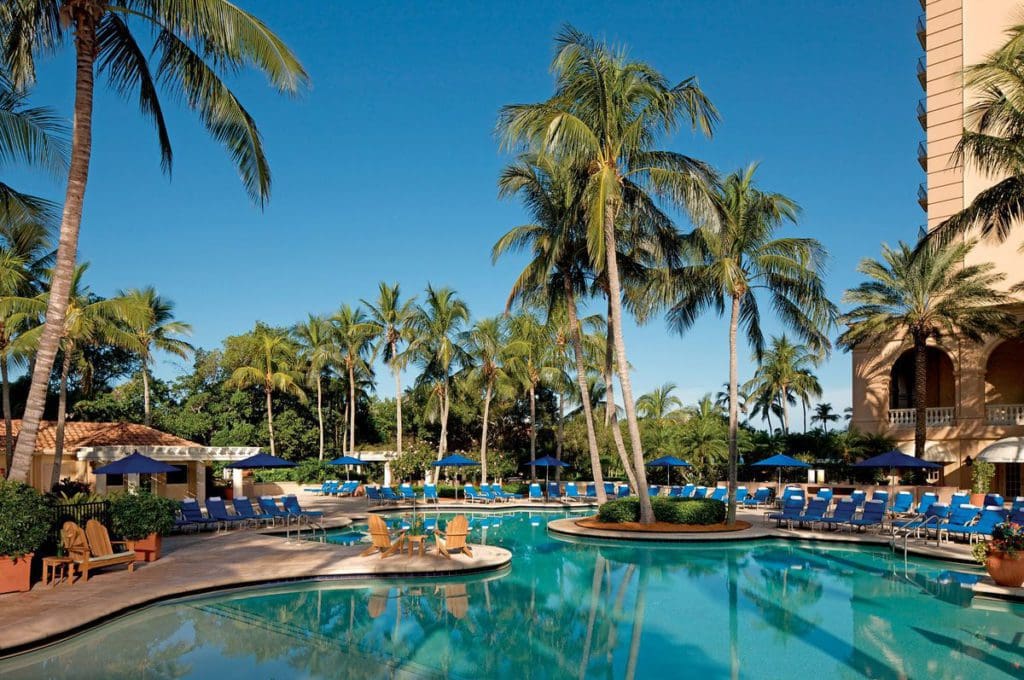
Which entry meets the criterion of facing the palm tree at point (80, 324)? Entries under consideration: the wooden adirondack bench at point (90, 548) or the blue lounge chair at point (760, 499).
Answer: the blue lounge chair

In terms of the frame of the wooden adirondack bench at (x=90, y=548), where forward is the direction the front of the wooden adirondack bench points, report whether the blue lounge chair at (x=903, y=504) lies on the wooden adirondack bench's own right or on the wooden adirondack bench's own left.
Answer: on the wooden adirondack bench's own left

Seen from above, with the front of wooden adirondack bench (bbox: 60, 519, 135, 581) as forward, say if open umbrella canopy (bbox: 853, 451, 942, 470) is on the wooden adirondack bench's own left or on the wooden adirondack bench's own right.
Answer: on the wooden adirondack bench's own left

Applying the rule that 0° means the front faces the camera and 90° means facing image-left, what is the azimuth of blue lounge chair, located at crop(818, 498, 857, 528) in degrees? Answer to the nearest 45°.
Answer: approximately 45°

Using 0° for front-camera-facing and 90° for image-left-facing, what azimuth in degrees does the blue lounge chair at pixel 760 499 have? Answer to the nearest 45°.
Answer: approximately 45°

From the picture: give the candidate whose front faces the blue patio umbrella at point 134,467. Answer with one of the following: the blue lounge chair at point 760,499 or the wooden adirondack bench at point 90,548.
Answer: the blue lounge chair

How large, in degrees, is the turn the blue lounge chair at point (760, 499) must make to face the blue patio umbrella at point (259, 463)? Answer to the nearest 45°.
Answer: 0° — it already faces it

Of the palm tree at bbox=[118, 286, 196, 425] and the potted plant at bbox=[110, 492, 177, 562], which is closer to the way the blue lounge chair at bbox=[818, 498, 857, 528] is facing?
the potted plant

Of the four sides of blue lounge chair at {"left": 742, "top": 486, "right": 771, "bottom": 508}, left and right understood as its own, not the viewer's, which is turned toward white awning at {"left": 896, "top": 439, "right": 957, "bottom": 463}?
back
